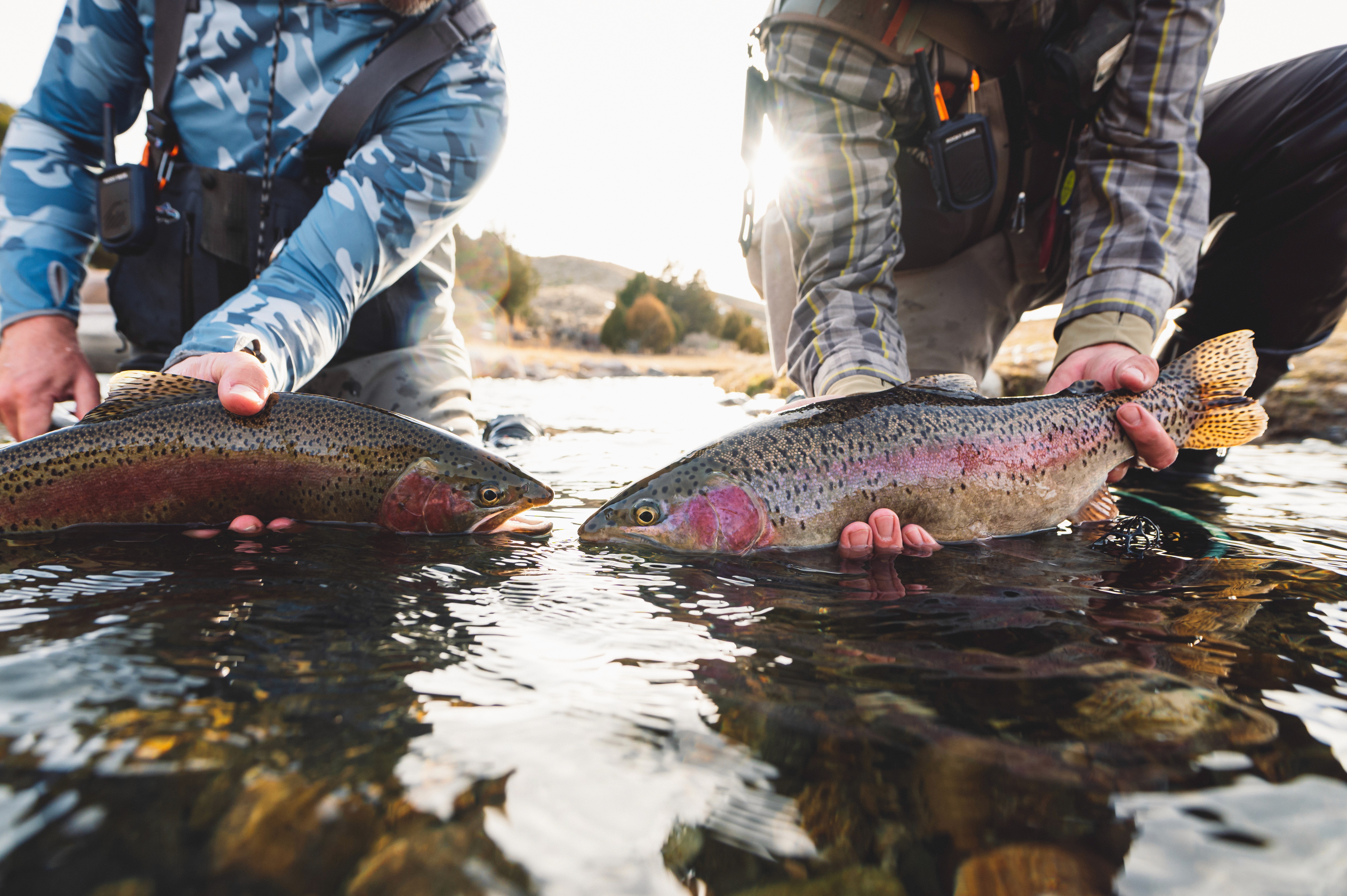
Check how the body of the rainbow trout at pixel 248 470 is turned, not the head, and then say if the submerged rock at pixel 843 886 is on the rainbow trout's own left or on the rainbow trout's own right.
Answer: on the rainbow trout's own right

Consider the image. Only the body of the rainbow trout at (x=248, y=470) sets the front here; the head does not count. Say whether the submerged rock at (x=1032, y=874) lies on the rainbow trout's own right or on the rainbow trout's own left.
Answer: on the rainbow trout's own right

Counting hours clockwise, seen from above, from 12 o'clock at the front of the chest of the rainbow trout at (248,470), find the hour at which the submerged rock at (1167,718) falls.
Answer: The submerged rock is roughly at 2 o'clock from the rainbow trout.

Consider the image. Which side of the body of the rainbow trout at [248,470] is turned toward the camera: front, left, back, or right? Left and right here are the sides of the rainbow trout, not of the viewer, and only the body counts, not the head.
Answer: right
